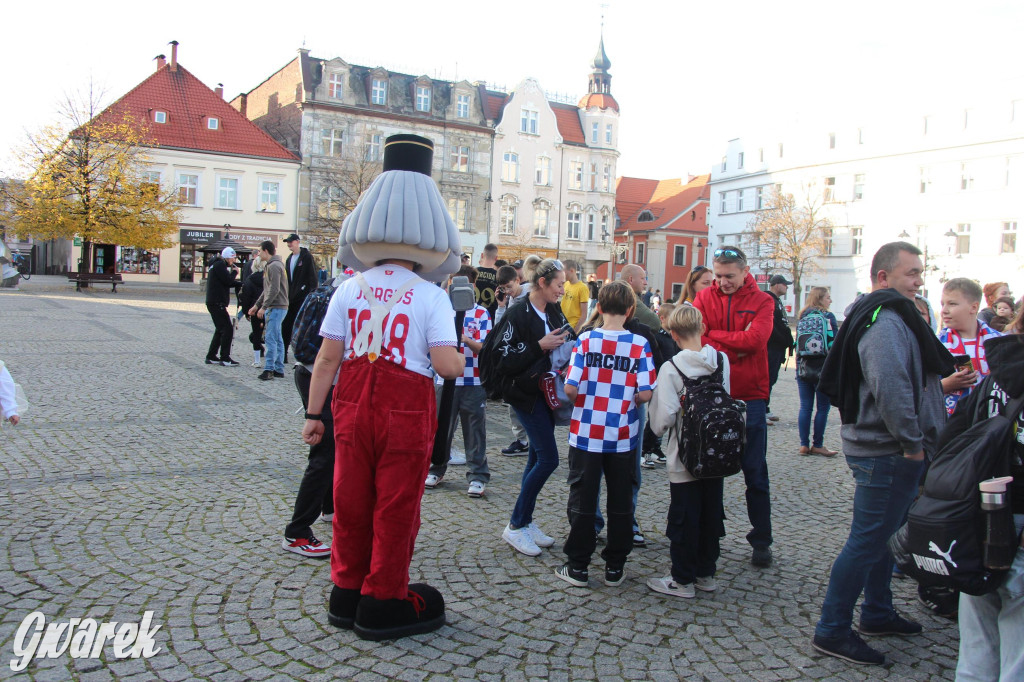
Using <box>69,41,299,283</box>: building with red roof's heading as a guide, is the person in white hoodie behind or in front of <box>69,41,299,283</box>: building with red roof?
in front

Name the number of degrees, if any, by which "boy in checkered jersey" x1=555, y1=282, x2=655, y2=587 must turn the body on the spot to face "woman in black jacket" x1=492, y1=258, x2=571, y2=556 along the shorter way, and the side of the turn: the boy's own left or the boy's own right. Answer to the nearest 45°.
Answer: approximately 45° to the boy's own left

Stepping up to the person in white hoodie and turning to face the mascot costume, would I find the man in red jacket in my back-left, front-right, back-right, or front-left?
back-right

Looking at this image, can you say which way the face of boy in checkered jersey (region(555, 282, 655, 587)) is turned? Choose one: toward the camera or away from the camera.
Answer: away from the camera

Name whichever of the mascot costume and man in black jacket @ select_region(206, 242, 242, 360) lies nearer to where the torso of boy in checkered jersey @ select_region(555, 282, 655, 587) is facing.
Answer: the man in black jacket

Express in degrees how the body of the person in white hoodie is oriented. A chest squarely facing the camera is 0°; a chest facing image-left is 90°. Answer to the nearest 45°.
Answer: approximately 135°

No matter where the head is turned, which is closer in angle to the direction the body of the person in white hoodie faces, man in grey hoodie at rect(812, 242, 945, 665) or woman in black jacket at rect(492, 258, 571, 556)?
the woman in black jacket
